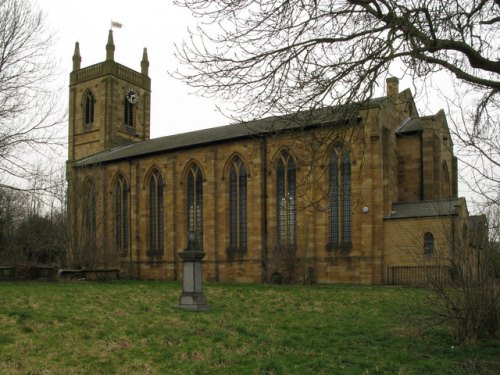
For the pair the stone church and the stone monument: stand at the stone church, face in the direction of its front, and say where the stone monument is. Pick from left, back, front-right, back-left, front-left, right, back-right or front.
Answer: back-left

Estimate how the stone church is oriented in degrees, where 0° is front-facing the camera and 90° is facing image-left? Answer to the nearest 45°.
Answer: approximately 135°
